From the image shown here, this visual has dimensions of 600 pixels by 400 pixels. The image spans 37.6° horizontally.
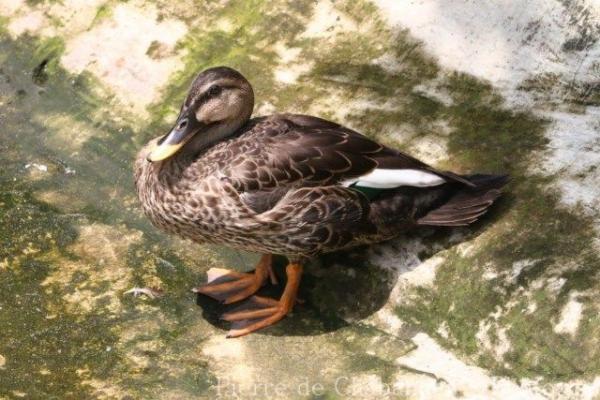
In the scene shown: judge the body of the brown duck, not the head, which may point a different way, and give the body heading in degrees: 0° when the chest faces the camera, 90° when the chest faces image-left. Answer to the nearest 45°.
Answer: approximately 90°
